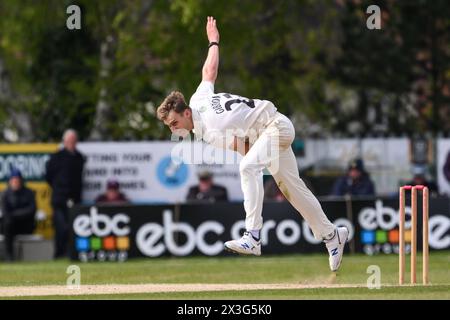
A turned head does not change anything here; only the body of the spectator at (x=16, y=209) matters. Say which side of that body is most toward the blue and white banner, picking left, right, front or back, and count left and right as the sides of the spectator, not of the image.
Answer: left

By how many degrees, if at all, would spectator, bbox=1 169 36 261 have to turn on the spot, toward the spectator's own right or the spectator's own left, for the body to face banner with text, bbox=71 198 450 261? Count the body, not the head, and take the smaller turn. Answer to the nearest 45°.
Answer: approximately 45° to the spectator's own left

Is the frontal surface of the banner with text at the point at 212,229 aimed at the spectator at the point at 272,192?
no

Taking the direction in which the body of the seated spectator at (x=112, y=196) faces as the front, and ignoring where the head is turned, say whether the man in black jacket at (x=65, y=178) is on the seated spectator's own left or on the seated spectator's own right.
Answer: on the seated spectator's own right

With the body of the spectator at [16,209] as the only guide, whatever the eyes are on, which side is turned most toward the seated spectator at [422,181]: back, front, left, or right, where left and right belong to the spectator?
left

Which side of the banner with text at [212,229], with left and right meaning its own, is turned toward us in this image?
front

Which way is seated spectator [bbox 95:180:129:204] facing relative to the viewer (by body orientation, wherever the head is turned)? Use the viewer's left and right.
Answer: facing the viewer

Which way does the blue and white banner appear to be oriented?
toward the camera

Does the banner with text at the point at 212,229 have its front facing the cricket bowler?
yes

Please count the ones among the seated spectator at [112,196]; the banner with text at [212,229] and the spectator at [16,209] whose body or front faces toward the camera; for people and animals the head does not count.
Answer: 3

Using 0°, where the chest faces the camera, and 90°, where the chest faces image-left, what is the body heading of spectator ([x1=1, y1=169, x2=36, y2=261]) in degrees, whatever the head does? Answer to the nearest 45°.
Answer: approximately 0°

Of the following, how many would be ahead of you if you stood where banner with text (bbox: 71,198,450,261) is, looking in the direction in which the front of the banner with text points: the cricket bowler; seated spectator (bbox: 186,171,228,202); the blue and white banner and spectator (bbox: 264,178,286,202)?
1

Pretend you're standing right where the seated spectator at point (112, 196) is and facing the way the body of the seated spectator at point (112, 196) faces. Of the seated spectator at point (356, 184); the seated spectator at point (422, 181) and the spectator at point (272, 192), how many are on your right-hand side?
0

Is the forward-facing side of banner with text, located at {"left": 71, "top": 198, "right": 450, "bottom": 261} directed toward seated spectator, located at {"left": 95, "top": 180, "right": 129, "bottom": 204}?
no

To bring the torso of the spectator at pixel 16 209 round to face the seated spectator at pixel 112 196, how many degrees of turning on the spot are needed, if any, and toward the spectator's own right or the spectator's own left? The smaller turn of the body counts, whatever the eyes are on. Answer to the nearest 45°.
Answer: approximately 90° to the spectator's own left

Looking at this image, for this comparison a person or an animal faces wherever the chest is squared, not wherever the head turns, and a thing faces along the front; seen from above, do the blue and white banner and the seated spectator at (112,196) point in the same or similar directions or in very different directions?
same or similar directions
